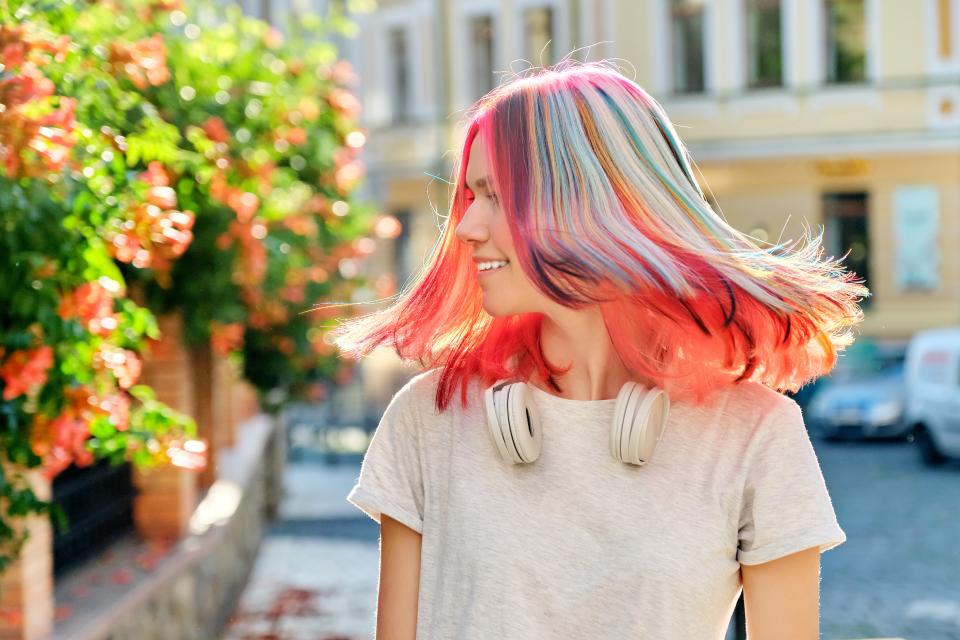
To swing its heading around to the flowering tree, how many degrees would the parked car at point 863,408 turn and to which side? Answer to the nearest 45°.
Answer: approximately 45° to its left

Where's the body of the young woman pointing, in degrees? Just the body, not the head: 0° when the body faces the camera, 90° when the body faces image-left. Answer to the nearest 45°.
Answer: approximately 0°

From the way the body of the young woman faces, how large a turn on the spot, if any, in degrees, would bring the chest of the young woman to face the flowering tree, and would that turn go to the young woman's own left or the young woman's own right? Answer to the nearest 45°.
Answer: approximately 135° to the young woman's own right

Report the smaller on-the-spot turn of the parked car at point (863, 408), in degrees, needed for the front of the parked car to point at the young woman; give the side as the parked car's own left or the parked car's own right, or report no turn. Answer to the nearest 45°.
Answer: approximately 45° to the parked car's own left

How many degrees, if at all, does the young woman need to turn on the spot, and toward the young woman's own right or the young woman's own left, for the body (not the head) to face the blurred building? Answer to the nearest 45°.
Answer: approximately 180°

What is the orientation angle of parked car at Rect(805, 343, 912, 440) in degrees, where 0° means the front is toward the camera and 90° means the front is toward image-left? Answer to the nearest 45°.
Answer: approximately 45°

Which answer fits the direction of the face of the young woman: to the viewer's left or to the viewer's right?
to the viewer's left

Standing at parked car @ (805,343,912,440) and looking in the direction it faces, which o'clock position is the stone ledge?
The stone ledge is roughly at 11 o'clock from the parked car.

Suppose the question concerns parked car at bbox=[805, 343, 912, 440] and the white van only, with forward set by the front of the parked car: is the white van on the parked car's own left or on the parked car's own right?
on the parked car's own left
